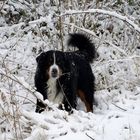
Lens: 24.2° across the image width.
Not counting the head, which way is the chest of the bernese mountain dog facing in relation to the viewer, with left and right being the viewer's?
facing the viewer and to the left of the viewer
